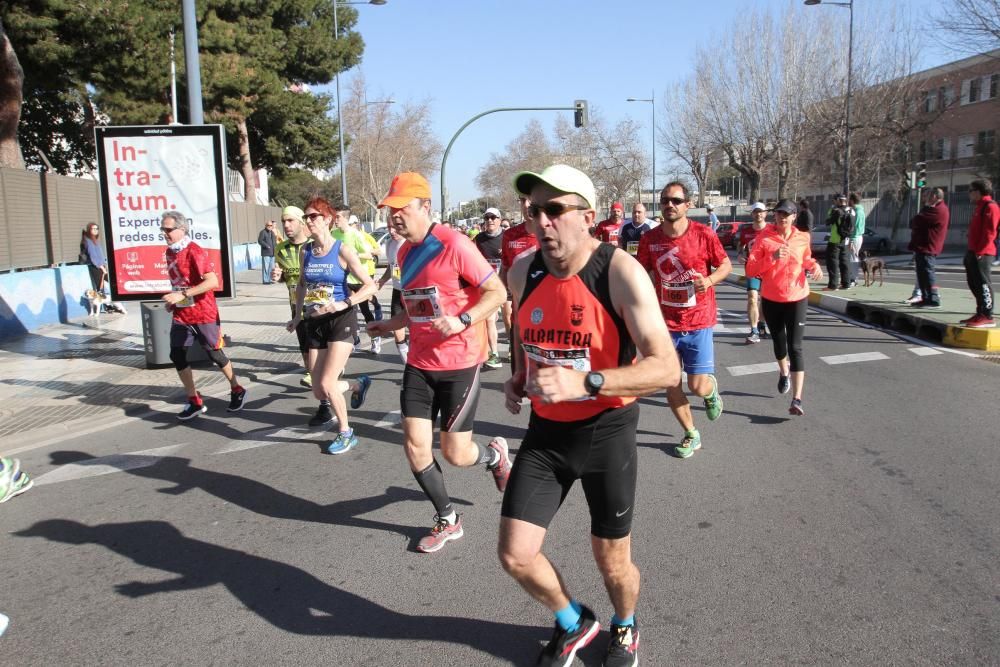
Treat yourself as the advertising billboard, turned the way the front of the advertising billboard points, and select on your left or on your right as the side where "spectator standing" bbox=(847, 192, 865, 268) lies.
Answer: on your left

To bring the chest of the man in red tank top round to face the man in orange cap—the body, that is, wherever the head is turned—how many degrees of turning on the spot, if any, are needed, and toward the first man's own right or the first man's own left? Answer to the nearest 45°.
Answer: approximately 90° to the first man's own right

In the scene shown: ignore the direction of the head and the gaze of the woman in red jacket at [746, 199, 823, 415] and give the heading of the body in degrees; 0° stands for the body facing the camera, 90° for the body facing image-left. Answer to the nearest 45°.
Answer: approximately 0°

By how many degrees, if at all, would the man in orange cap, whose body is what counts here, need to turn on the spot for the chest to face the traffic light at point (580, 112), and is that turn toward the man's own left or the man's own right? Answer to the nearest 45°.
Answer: approximately 135° to the man's own right

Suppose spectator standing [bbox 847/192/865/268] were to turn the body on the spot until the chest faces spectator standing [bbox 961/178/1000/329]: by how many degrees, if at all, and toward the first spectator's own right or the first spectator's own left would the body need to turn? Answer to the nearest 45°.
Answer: approximately 90° to the first spectator's own left

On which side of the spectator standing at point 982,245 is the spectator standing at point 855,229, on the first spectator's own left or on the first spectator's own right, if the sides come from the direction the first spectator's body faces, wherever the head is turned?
on the first spectator's own right

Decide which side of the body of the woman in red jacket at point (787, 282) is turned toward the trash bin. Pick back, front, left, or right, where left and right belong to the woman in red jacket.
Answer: right

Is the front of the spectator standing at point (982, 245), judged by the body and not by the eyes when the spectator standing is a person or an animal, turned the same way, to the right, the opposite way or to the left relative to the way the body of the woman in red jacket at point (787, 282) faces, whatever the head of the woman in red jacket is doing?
to the right

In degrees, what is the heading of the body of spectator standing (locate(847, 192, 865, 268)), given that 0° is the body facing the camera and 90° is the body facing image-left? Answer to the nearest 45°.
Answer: approximately 90°

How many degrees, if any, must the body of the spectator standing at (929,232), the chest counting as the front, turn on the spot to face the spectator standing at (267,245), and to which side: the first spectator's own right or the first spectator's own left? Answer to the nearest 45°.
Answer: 0° — they already face them

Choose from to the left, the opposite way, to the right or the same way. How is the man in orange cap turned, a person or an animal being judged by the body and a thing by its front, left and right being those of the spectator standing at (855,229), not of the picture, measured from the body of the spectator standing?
to the left

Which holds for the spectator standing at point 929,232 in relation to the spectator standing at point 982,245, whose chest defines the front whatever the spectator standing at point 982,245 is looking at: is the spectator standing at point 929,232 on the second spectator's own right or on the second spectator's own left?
on the second spectator's own right
